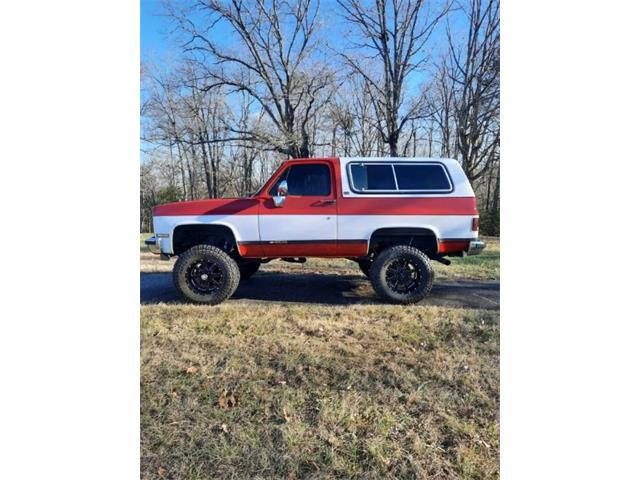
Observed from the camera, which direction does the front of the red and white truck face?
facing to the left of the viewer
